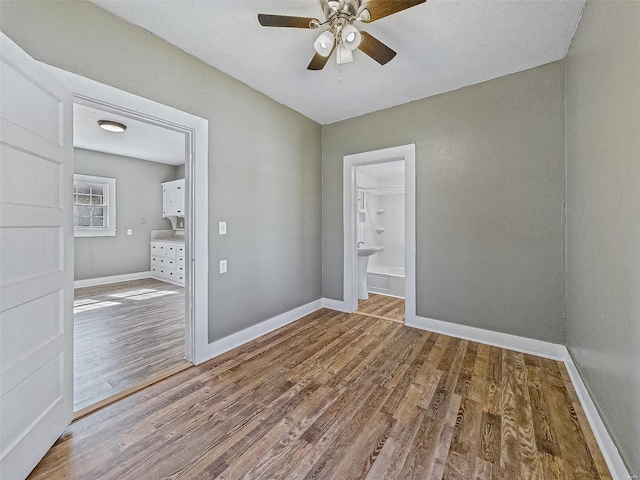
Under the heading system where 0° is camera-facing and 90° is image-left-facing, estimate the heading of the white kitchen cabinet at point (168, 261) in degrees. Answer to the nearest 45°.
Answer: approximately 45°

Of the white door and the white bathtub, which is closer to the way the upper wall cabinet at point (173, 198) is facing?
the white door

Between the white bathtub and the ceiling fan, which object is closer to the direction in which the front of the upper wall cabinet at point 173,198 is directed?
the ceiling fan

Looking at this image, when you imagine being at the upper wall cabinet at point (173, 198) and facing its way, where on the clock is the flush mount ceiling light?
The flush mount ceiling light is roughly at 11 o'clock from the upper wall cabinet.

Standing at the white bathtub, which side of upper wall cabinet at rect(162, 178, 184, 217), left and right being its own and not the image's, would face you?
left

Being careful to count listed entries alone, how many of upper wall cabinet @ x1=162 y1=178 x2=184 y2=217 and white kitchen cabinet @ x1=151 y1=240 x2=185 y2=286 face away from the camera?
0

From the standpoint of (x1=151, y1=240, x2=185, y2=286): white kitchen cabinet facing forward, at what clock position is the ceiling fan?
The ceiling fan is roughly at 10 o'clock from the white kitchen cabinet.

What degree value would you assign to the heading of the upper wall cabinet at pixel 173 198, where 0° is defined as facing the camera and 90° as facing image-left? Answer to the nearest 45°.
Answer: approximately 45°
